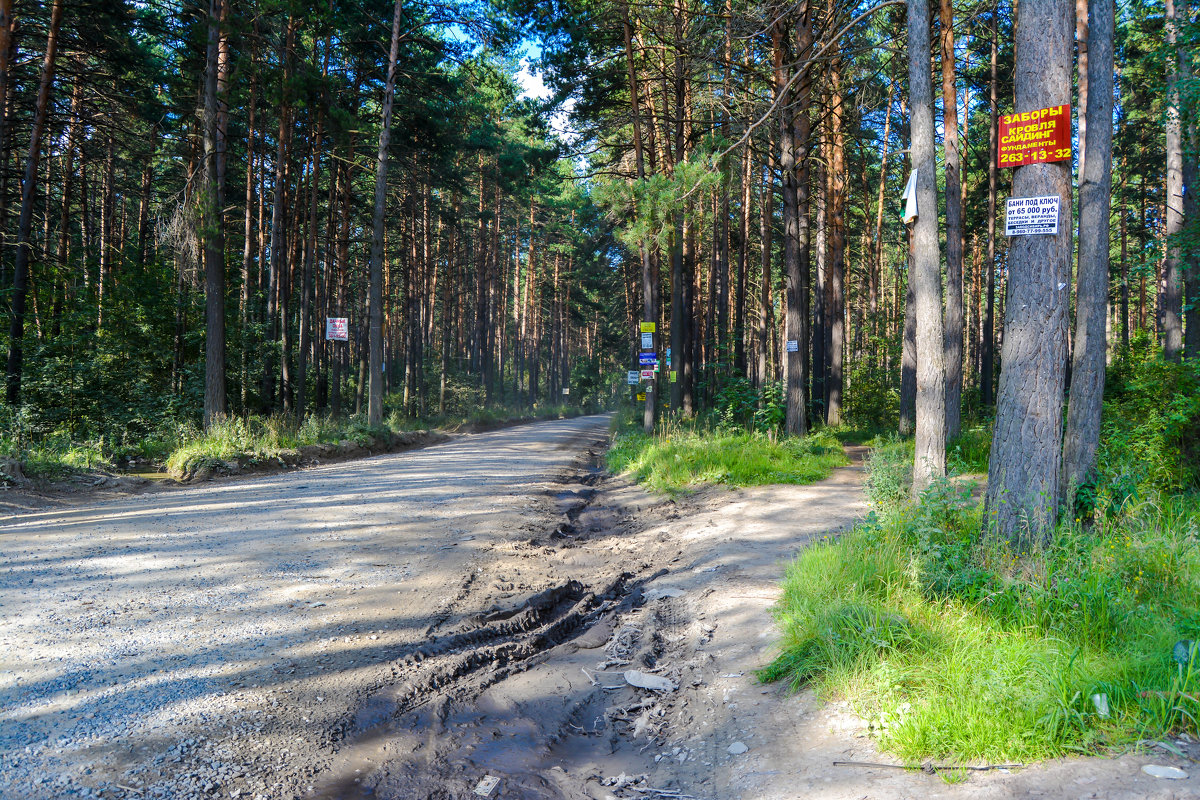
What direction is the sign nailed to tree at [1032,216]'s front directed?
toward the camera

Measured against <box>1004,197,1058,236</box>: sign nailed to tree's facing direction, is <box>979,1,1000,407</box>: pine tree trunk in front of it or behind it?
behind

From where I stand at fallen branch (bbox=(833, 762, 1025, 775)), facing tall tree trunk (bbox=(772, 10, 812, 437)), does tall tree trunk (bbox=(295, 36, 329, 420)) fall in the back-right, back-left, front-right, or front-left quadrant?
front-left

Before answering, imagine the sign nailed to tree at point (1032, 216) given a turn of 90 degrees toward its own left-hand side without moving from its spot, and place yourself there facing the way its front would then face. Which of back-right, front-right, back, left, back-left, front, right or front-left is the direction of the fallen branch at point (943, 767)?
right

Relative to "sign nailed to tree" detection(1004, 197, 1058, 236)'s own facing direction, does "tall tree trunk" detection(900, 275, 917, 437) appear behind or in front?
behind

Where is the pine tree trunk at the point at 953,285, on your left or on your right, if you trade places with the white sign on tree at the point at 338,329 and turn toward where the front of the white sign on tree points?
on your left

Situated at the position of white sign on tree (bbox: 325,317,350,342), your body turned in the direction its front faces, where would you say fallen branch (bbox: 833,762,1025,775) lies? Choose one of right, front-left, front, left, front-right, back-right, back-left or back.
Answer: front

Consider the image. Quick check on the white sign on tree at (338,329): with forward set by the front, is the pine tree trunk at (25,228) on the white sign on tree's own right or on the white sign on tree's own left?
on the white sign on tree's own right

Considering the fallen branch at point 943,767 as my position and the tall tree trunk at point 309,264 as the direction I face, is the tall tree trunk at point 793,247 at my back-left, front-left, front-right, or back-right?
front-right

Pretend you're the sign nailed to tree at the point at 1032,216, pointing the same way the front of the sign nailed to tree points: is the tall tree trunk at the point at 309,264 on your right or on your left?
on your right

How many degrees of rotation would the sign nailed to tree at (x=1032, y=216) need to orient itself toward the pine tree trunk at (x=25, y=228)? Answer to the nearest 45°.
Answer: approximately 90° to its right
